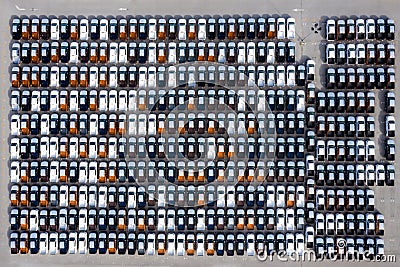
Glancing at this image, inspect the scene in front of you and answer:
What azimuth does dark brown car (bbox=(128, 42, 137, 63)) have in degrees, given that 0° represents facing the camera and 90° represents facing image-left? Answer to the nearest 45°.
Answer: approximately 180°
